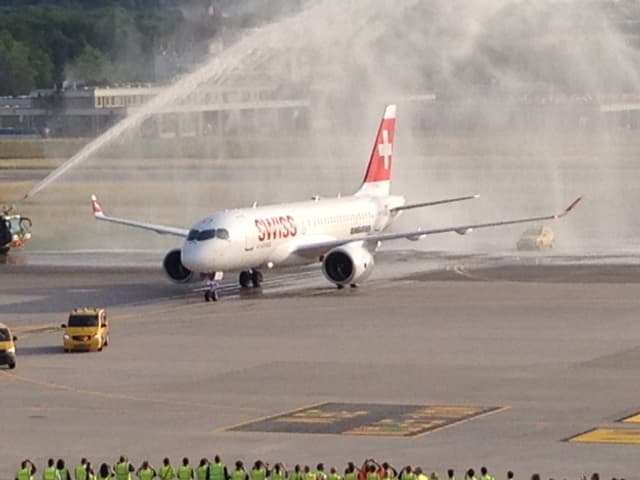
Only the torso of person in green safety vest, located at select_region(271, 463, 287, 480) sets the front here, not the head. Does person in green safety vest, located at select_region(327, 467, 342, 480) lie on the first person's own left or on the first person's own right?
on the first person's own right

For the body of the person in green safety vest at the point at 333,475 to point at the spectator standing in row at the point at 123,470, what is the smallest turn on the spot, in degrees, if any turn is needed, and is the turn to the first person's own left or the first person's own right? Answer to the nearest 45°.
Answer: approximately 90° to the first person's own left

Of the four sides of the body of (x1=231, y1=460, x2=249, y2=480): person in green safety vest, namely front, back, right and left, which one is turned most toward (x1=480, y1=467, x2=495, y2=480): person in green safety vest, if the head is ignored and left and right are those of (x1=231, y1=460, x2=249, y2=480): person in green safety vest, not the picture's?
right

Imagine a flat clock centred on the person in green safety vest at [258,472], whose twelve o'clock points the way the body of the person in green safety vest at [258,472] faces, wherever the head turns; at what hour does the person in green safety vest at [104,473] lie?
the person in green safety vest at [104,473] is roughly at 9 o'clock from the person in green safety vest at [258,472].

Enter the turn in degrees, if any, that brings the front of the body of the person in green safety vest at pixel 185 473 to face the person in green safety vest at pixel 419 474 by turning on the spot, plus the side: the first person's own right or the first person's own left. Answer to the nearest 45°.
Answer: approximately 90° to the first person's own right

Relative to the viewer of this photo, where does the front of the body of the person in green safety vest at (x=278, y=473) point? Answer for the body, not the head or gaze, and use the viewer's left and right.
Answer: facing away from the viewer

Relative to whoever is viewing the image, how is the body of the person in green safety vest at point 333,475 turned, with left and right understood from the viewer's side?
facing away from the viewer

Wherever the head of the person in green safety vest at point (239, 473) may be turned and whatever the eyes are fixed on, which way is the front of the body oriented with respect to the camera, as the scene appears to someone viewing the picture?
away from the camera

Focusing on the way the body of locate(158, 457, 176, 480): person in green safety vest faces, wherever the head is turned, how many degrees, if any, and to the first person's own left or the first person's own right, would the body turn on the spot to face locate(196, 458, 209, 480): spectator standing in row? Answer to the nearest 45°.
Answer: approximately 90° to the first person's own right

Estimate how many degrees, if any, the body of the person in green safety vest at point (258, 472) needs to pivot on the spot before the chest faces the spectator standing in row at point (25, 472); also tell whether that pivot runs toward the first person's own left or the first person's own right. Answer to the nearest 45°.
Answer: approximately 90° to the first person's own left

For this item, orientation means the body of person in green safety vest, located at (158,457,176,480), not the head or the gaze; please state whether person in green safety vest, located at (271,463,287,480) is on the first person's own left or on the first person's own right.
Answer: on the first person's own right

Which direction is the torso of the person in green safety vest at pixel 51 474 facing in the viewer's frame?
away from the camera

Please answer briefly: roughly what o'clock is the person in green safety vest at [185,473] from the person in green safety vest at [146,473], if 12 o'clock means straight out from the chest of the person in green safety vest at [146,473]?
the person in green safety vest at [185,473] is roughly at 4 o'clock from the person in green safety vest at [146,473].

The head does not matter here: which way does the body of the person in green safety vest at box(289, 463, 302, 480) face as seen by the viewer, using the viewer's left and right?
facing away from the viewer

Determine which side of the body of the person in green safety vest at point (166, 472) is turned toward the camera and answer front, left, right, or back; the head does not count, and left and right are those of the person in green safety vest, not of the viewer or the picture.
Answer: back

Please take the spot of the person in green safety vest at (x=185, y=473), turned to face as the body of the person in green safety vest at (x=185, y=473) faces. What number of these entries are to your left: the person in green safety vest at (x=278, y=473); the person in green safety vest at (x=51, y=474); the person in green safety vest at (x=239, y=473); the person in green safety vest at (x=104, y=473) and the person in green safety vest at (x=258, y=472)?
2
